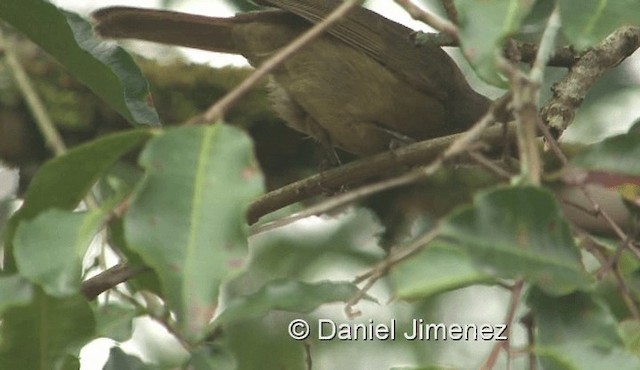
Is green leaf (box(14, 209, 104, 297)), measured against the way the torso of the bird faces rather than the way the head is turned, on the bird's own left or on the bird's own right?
on the bird's own right

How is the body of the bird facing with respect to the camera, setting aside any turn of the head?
to the viewer's right

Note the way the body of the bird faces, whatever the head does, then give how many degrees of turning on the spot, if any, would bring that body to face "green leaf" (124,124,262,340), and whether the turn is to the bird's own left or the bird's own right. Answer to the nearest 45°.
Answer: approximately 90° to the bird's own right

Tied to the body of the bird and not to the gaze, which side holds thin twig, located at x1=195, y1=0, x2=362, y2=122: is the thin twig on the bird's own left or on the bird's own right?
on the bird's own right

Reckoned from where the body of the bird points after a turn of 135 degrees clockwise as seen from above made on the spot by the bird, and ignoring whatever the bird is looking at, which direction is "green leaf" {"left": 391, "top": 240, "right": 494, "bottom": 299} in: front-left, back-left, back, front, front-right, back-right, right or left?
front-left

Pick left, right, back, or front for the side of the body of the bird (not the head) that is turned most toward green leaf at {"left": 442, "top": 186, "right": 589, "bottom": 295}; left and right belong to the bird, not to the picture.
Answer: right

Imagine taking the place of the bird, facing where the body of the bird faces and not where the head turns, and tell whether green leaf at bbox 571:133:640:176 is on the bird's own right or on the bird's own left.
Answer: on the bird's own right

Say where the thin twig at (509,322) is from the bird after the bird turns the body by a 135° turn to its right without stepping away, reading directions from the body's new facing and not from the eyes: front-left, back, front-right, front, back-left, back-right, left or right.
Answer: front-left
